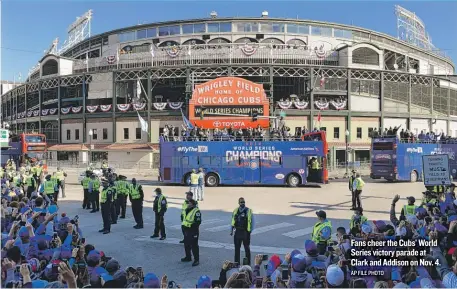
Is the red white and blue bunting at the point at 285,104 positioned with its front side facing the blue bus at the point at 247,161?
yes

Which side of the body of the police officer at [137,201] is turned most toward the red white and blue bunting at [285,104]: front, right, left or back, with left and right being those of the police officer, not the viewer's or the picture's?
back

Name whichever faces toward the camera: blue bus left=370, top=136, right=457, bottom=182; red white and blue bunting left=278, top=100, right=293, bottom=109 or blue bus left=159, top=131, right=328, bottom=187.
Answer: the red white and blue bunting

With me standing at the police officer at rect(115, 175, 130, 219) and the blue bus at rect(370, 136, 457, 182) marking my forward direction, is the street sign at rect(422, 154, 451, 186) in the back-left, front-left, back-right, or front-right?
front-right

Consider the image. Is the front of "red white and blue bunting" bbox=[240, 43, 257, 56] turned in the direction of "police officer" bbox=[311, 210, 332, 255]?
yes

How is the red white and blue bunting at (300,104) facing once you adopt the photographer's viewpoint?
facing the viewer

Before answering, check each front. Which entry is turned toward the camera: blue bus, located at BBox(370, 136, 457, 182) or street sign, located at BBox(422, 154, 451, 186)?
the street sign

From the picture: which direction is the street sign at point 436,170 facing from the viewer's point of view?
toward the camera

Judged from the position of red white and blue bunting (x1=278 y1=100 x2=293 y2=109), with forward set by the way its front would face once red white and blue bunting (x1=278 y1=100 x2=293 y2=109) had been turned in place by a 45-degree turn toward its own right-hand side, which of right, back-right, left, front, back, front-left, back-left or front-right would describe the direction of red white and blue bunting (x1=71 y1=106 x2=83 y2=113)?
front-right

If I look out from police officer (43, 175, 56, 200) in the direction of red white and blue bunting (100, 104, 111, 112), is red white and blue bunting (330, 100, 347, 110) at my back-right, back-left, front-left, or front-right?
front-right

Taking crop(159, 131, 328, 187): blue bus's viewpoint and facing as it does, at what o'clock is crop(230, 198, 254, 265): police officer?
The police officer is roughly at 3 o'clock from the blue bus.

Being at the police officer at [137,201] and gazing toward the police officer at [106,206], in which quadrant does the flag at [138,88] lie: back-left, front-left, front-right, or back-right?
back-right

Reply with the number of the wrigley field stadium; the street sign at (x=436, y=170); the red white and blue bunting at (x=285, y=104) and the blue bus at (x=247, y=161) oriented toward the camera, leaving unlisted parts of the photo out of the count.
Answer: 3

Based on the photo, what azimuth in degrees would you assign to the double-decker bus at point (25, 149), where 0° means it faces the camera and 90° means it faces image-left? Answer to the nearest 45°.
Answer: approximately 315°
